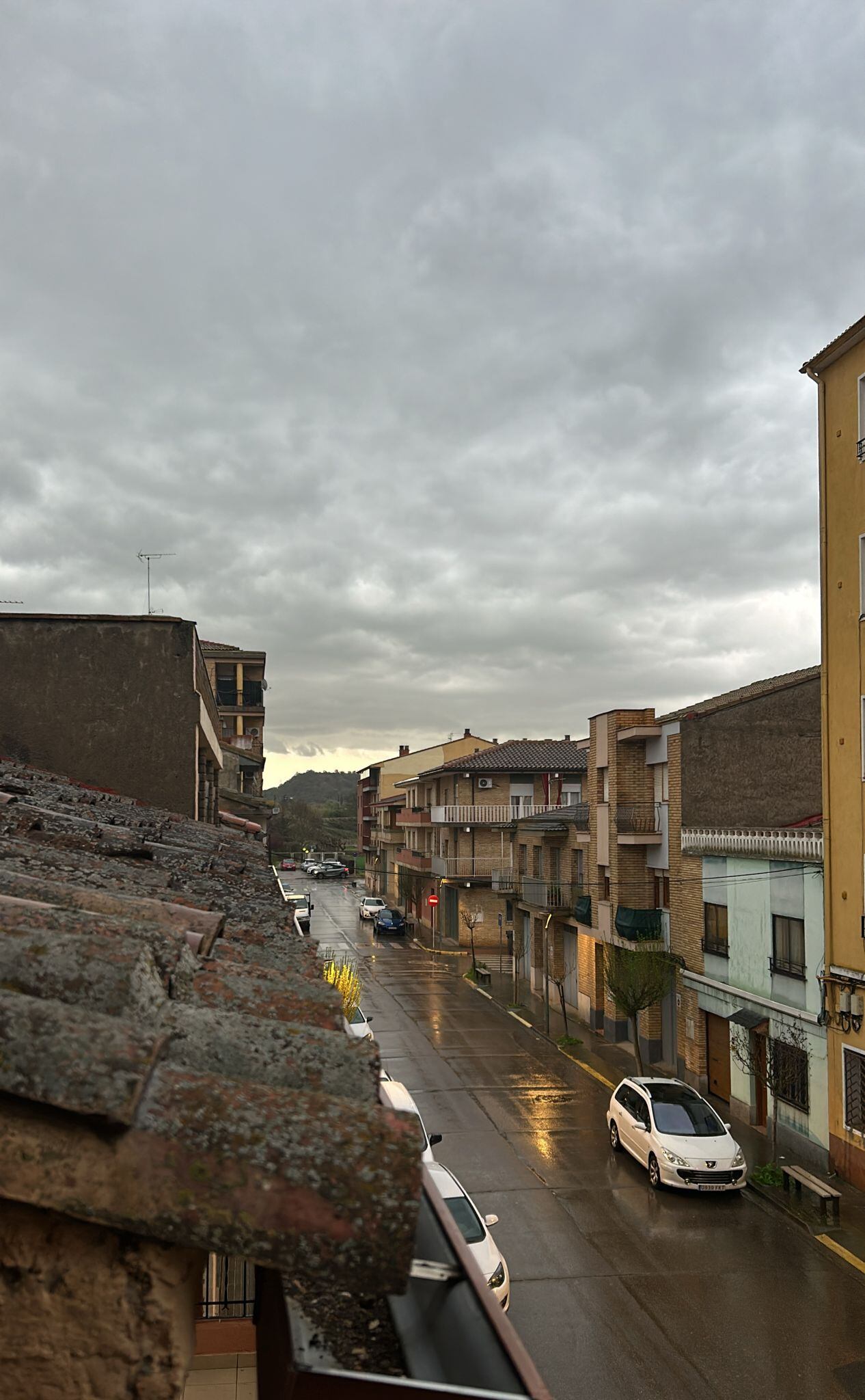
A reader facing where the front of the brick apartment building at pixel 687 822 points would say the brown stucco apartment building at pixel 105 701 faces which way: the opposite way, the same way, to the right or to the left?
the opposite way

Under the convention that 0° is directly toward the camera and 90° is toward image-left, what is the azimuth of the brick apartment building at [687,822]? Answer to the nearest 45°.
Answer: approximately 45°

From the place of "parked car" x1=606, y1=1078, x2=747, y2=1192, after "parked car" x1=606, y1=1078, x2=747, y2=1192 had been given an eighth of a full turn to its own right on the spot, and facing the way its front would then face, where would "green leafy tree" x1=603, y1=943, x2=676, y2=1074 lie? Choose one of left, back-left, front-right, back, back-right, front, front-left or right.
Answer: back

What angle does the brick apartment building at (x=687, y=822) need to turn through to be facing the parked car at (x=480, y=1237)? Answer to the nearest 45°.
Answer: approximately 45° to its left

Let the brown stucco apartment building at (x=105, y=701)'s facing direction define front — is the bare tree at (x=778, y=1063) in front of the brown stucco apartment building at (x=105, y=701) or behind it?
in front

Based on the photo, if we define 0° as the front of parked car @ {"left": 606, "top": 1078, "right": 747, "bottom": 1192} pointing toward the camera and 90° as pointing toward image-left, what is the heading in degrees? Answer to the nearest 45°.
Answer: approximately 315°

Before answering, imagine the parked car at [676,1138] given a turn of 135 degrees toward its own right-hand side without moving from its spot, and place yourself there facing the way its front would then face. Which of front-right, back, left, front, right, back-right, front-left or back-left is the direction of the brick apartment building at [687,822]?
right

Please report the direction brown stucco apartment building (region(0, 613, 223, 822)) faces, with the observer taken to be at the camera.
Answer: facing to the right of the viewer

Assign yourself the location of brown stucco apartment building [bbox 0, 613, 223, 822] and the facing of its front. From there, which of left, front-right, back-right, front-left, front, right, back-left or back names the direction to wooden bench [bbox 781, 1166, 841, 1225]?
front

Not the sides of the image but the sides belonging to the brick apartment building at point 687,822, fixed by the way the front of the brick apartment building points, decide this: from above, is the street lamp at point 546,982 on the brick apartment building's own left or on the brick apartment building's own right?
on the brick apartment building's own right

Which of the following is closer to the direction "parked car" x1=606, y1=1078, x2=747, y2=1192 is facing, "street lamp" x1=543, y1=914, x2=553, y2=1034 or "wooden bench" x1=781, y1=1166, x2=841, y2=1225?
the wooden bench

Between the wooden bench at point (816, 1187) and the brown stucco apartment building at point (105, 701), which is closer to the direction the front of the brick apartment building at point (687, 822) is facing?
the brown stucco apartment building

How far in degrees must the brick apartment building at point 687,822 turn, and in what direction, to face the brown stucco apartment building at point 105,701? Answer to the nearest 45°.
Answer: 0° — it already faces it
